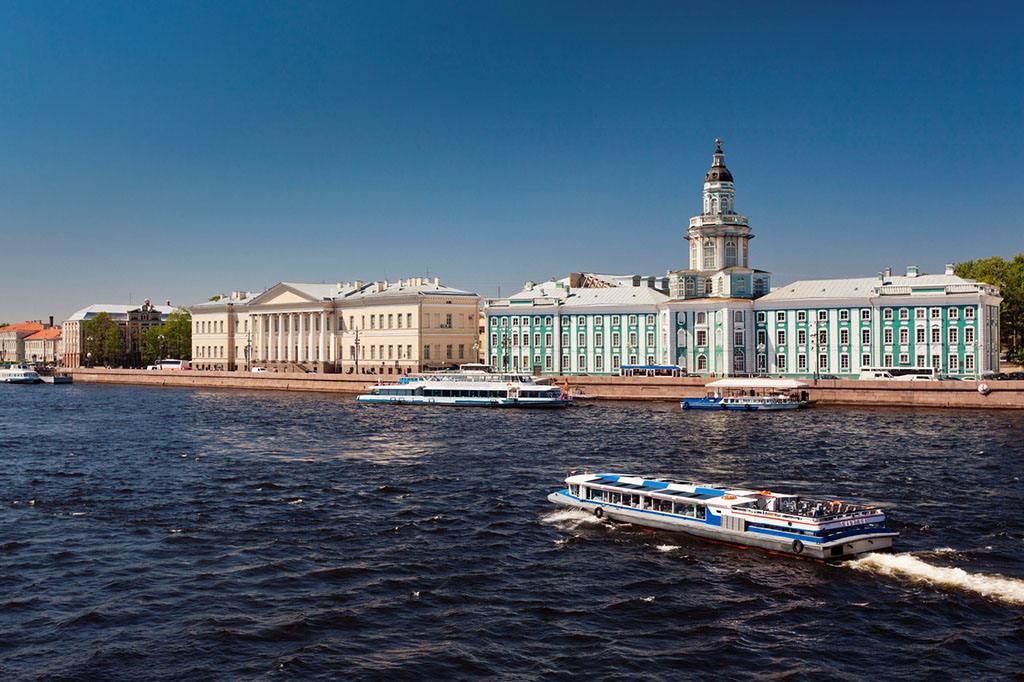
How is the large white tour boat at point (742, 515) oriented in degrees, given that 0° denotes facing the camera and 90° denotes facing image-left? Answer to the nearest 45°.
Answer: approximately 135°
